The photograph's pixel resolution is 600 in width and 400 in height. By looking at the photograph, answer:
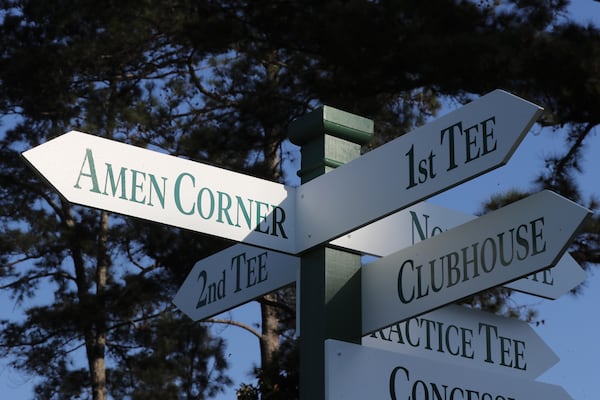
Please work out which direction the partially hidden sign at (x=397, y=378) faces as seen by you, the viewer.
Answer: facing the viewer and to the right of the viewer

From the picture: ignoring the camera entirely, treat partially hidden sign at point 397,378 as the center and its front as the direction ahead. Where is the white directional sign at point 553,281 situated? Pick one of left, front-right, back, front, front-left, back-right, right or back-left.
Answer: left
